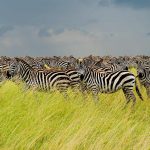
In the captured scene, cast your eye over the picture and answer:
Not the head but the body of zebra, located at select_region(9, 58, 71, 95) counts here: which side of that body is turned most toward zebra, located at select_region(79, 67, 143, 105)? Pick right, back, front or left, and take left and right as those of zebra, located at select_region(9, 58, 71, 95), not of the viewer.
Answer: back

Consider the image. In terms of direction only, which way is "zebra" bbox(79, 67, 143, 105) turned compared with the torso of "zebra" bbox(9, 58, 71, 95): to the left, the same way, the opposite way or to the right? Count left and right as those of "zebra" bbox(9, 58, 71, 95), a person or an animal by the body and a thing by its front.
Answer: the same way

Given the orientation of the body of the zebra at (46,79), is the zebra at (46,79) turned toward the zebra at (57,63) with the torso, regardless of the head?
no
